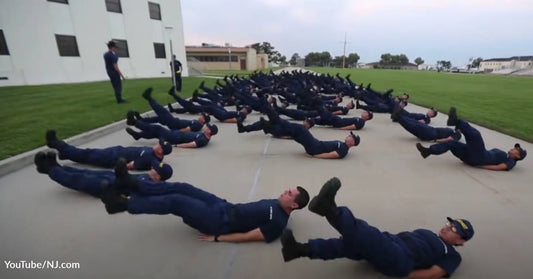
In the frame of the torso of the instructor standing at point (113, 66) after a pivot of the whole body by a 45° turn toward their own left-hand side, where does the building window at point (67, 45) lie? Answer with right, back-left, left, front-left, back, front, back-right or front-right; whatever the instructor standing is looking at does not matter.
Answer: front-left

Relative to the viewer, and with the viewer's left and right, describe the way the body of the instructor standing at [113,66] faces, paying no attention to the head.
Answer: facing to the right of the viewer

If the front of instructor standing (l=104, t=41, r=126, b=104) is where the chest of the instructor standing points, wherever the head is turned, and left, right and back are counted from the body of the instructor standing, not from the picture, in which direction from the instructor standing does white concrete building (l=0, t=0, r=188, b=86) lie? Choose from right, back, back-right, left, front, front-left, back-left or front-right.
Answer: left
